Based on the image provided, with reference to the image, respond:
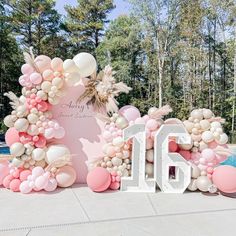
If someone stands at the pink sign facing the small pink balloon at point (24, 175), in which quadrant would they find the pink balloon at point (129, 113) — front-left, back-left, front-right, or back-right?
back-left

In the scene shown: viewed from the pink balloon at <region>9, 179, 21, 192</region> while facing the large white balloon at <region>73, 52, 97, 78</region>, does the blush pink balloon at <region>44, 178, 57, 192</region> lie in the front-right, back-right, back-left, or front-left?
front-right

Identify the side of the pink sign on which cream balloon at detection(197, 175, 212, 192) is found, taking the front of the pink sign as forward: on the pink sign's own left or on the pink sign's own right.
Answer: on the pink sign's own left

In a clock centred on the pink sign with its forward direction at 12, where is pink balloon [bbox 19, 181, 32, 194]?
The pink balloon is roughly at 2 o'clock from the pink sign.

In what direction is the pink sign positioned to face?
toward the camera

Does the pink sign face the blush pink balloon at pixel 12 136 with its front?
no
